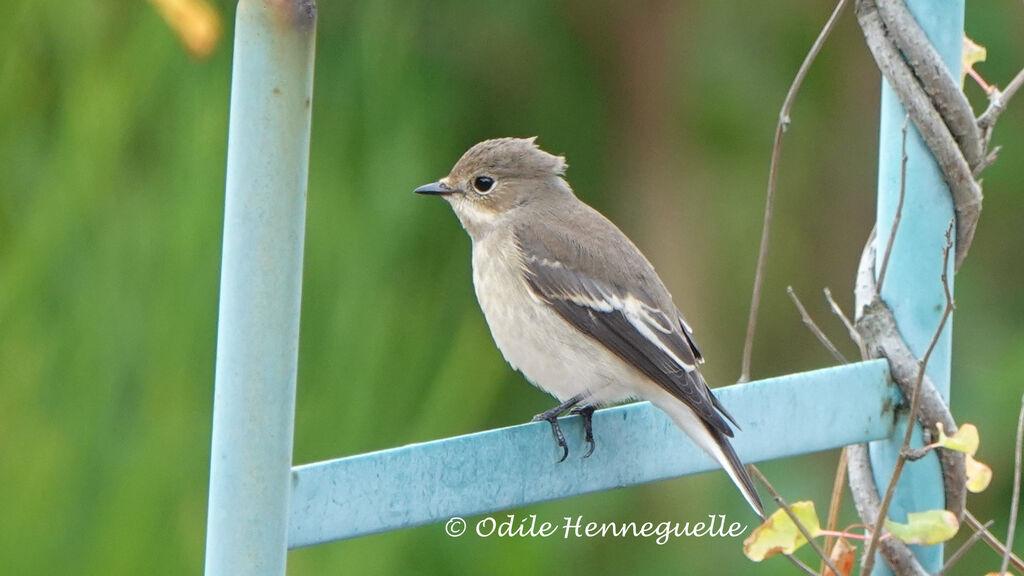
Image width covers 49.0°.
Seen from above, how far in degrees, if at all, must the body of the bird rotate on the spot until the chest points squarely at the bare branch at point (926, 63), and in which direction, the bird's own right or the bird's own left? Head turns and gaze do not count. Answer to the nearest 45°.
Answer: approximately 135° to the bird's own left

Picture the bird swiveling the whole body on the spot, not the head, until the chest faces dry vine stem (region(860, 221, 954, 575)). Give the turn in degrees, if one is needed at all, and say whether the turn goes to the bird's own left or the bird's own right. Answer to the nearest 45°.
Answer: approximately 135° to the bird's own left

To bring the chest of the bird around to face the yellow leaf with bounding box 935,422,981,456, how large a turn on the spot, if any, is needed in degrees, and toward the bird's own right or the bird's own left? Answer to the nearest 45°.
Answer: approximately 135° to the bird's own left

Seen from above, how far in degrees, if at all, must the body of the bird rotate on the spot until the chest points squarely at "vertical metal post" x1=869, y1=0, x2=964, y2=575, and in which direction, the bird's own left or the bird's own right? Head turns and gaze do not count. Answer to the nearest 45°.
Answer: approximately 135° to the bird's own left

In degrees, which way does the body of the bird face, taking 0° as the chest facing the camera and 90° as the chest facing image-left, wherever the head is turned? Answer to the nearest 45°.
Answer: approximately 90°

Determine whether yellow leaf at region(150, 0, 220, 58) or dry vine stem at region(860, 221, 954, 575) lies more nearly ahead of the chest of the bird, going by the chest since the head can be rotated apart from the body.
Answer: the yellow leaf
